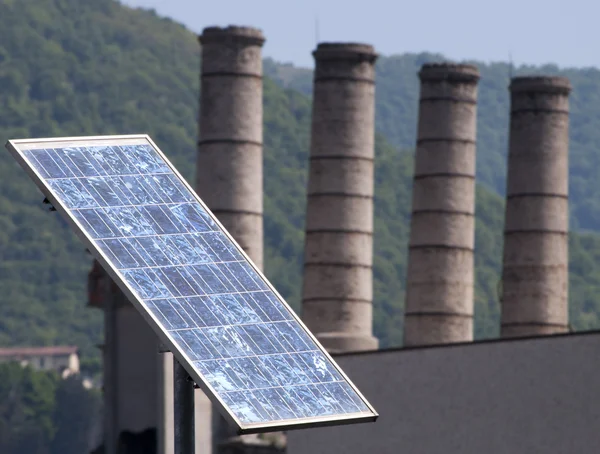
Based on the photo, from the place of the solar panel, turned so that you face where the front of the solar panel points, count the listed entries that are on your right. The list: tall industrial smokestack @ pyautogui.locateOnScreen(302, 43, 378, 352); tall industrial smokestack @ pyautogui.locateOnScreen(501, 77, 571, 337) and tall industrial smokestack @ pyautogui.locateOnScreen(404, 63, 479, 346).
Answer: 0

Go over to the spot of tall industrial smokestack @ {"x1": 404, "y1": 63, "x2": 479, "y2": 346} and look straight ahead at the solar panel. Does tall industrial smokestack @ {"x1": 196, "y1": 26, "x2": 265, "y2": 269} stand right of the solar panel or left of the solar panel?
right

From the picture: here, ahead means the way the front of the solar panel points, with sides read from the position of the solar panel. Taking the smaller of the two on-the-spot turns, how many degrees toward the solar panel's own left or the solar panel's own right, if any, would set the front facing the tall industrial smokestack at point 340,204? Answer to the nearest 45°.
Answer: approximately 135° to the solar panel's own left

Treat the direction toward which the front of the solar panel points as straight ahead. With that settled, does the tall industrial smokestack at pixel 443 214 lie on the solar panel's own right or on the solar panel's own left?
on the solar panel's own left

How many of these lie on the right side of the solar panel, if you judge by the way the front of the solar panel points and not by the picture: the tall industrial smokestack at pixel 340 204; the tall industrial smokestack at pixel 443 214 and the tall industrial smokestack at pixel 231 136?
0

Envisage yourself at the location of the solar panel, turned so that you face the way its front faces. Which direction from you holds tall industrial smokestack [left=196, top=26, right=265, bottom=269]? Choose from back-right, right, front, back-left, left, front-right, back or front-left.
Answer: back-left

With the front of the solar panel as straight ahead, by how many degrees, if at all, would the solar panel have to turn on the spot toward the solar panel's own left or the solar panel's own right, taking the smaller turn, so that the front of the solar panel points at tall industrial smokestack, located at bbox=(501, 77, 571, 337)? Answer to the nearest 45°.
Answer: approximately 135° to the solar panel's own left

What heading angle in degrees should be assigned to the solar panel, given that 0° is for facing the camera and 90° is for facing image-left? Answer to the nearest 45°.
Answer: approximately 315°

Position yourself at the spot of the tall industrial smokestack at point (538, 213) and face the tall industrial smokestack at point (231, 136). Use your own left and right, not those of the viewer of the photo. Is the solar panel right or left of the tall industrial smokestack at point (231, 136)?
left
